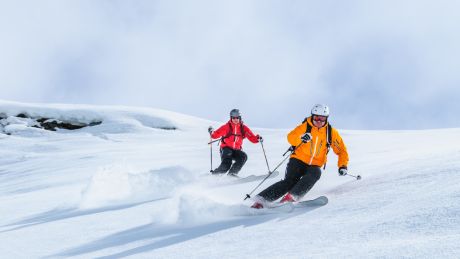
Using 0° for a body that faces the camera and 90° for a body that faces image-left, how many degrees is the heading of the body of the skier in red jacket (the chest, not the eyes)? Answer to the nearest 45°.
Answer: approximately 0°

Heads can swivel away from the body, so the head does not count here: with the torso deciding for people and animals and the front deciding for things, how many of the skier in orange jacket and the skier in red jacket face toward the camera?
2

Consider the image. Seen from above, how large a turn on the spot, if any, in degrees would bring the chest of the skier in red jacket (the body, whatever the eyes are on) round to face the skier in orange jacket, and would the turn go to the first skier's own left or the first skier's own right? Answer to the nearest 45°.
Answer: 0° — they already face them

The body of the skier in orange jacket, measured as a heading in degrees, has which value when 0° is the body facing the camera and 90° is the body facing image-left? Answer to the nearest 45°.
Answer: approximately 0°
